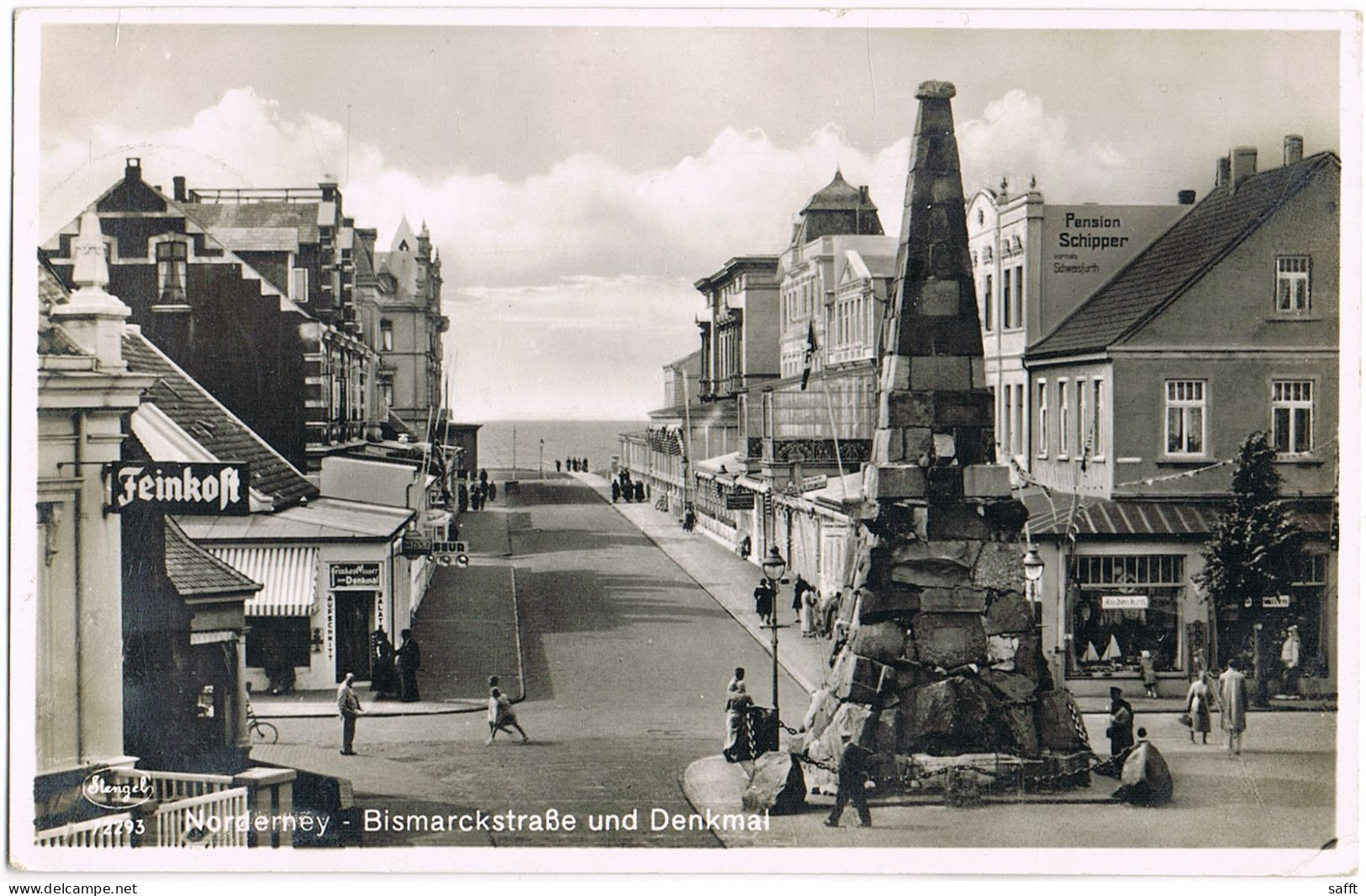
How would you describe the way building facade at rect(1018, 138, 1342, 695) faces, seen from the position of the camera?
facing the viewer

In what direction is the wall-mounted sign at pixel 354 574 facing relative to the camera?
toward the camera

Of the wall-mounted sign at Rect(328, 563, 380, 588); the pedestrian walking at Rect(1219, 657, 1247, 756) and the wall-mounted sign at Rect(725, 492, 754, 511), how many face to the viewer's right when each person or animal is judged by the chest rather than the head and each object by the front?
0

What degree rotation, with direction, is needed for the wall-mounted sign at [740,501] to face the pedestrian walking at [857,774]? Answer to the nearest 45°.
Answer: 0° — it already faces them
